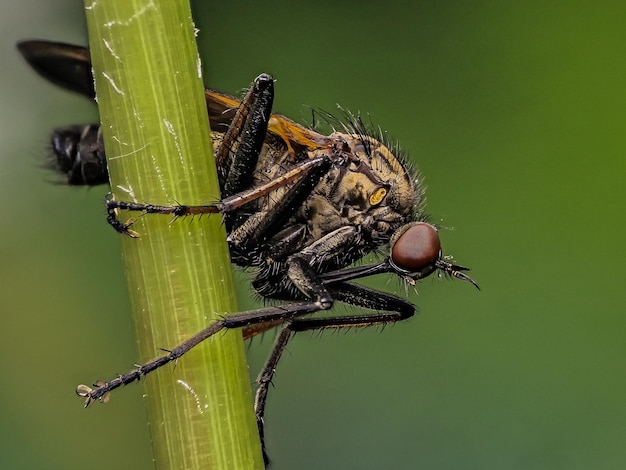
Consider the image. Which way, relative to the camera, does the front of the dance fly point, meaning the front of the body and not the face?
to the viewer's right
